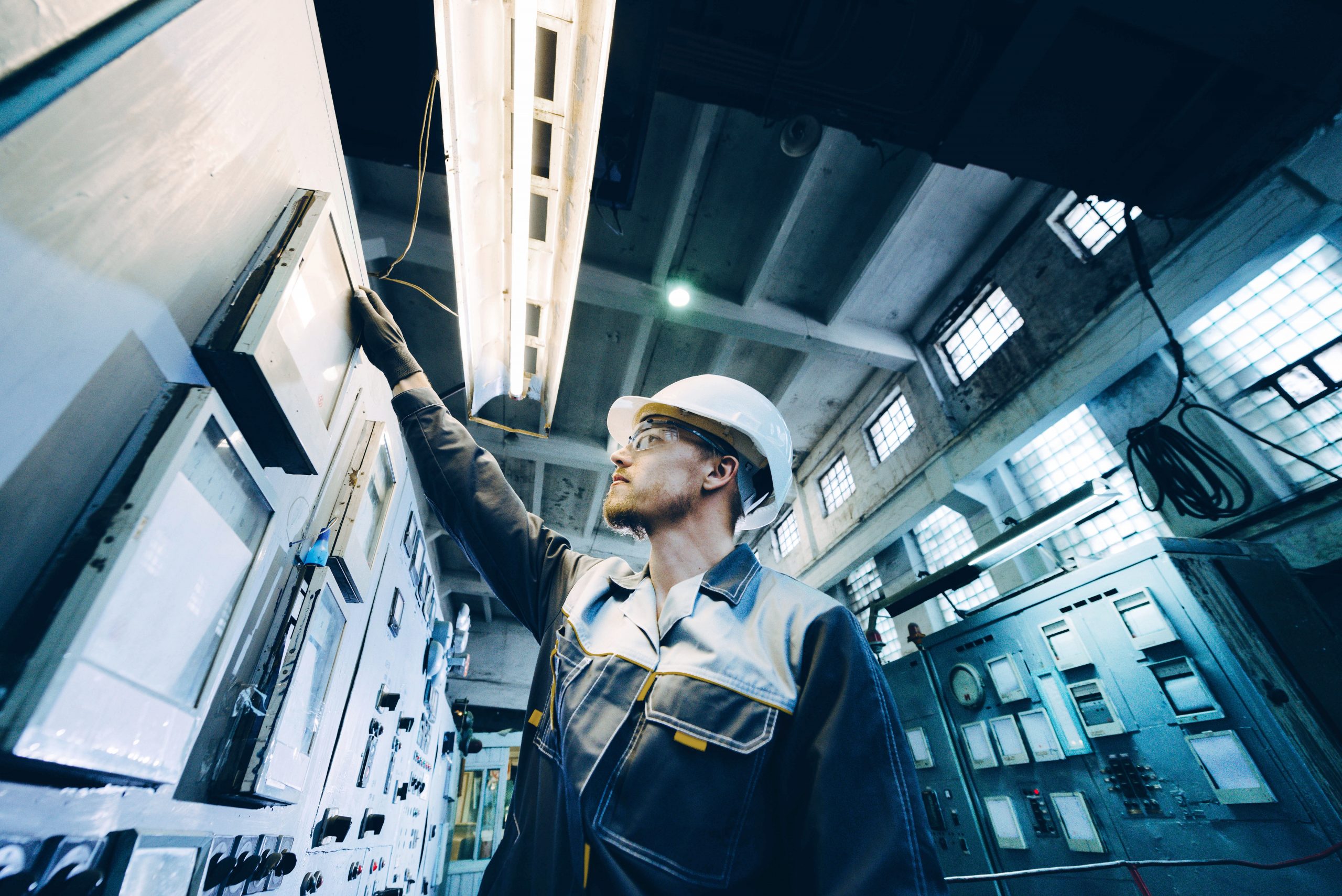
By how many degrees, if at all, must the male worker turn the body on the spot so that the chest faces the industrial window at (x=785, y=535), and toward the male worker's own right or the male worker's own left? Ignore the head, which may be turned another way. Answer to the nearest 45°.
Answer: approximately 135° to the male worker's own right

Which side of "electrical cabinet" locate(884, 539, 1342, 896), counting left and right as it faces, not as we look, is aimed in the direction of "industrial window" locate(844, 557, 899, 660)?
right

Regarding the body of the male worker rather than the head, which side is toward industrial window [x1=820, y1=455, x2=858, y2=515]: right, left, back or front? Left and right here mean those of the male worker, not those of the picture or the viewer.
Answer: back

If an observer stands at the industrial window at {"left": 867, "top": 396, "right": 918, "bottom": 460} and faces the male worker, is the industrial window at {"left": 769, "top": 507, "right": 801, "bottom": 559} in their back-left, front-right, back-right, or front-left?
back-right

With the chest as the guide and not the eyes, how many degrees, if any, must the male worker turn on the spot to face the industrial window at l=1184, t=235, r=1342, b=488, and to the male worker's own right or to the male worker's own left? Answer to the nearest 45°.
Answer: approximately 135° to the male worker's own left

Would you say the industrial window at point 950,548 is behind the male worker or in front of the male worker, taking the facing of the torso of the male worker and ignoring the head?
behind

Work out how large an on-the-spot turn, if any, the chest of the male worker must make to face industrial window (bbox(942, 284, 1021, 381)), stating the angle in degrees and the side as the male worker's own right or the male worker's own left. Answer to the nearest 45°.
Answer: approximately 180°

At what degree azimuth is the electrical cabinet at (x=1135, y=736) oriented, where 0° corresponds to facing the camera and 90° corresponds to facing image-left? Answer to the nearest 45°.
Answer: approximately 45°
